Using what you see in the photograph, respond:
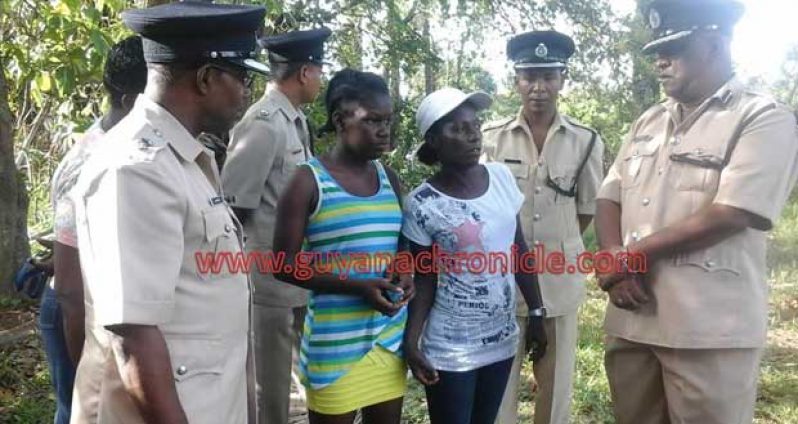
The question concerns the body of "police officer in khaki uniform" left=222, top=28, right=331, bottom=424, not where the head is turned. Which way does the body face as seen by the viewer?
to the viewer's right

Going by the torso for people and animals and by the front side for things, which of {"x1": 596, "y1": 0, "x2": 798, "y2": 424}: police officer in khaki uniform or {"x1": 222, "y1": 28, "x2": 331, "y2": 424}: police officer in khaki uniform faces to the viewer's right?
{"x1": 222, "y1": 28, "x2": 331, "y2": 424}: police officer in khaki uniform

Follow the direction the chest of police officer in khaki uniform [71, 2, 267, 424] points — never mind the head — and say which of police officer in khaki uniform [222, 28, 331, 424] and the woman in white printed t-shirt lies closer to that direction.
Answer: the woman in white printed t-shirt

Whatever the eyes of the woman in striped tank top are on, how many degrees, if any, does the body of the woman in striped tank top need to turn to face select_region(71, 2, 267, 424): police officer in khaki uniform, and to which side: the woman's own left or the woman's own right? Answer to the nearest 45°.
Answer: approximately 90° to the woman's own right

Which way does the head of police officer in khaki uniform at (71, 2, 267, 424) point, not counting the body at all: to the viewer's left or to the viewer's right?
to the viewer's right

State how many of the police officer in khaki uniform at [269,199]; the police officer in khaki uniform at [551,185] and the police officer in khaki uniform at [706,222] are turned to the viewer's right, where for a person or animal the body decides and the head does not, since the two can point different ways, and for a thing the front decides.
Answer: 1

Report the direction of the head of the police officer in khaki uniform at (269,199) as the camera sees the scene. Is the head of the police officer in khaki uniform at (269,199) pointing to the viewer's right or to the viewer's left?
to the viewer's right

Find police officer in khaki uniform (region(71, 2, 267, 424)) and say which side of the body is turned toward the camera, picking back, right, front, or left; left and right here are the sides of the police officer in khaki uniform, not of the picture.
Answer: right

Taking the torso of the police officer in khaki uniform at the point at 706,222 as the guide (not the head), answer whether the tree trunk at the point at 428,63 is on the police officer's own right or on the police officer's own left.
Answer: on the police officer's own right

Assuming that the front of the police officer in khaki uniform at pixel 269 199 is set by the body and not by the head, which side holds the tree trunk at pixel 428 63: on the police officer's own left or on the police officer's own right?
on the police officer's own left

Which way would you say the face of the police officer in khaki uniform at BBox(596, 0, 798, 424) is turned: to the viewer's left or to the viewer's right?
to the viewer's left

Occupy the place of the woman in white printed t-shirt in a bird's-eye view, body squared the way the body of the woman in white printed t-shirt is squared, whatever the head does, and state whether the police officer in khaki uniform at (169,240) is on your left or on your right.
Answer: on your right

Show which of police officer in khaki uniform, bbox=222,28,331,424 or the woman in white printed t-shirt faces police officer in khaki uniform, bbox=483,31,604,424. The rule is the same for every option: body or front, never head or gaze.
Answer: police officer in khaki uniform, bbox=222,28,331,424

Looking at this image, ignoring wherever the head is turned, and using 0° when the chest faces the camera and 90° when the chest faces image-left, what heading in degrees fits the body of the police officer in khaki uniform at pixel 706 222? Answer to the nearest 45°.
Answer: approximately 45°

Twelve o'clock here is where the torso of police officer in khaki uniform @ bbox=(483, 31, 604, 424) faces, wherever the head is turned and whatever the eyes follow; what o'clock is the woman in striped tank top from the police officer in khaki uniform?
The woman in striped tank top is roughly at 1 o'clock from the police officer in khaki uniform.

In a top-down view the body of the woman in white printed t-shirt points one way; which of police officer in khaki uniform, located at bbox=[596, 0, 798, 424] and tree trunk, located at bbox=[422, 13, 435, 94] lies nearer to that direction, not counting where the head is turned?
the police officer in khaki uniform
